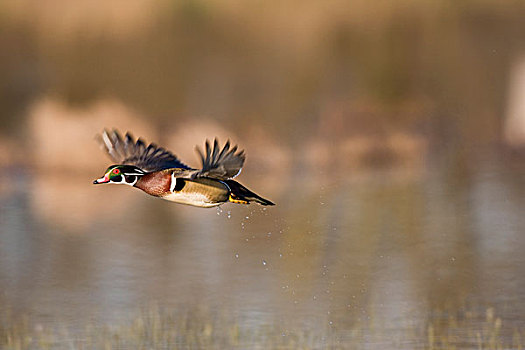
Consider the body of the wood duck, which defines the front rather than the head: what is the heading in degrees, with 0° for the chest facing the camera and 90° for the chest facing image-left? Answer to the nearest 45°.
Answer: approximately 90°
